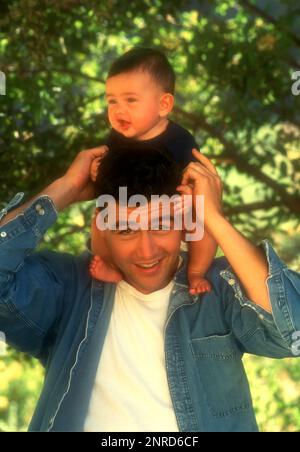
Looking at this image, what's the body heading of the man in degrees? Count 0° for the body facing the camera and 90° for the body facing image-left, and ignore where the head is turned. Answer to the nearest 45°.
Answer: approximately 0°

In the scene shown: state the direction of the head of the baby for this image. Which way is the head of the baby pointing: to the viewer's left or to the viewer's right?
to the viewer's left
